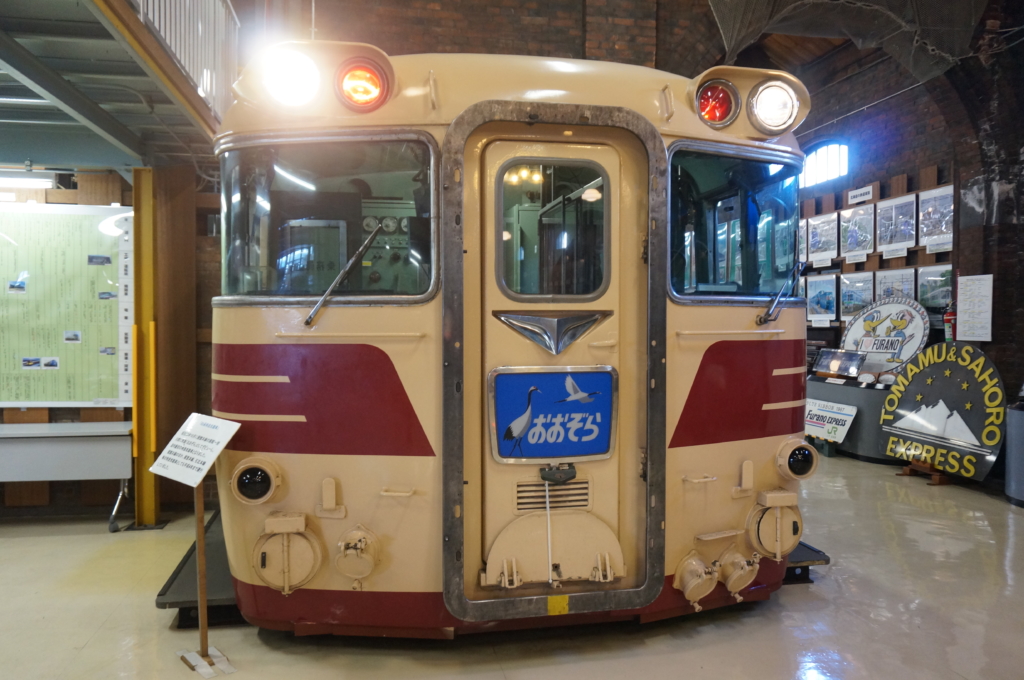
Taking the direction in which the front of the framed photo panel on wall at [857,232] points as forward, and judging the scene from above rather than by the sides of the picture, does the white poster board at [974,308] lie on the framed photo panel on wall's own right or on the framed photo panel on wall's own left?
on the framed photo panel on wall's own left

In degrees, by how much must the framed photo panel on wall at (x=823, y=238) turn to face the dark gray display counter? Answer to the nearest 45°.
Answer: approximately 45° to its left

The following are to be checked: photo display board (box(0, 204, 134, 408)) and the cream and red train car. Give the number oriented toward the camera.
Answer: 2

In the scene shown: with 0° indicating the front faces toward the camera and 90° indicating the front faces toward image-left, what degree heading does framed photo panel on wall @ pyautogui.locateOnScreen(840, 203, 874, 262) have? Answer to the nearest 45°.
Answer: approximately 45°

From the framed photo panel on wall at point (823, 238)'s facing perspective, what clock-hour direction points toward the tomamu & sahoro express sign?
The tomamu & sahoro express sign is roughly at 10 o'clock from the framed photo panel on wall.

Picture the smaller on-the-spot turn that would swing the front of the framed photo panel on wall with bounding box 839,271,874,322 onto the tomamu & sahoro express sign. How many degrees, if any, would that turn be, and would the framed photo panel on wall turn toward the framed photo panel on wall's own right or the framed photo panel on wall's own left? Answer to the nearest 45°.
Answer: approximately 45° to the framed photo panel on wall's own left

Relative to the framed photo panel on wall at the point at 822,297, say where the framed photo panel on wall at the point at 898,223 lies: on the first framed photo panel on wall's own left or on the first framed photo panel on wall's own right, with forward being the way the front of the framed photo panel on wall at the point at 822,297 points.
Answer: on the first framed photo panel on wall's own left

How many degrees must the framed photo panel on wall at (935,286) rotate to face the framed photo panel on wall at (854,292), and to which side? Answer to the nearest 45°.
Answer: approximately 90° to its right

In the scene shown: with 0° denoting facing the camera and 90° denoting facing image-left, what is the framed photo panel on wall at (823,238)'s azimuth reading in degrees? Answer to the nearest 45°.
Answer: approximately 45°
